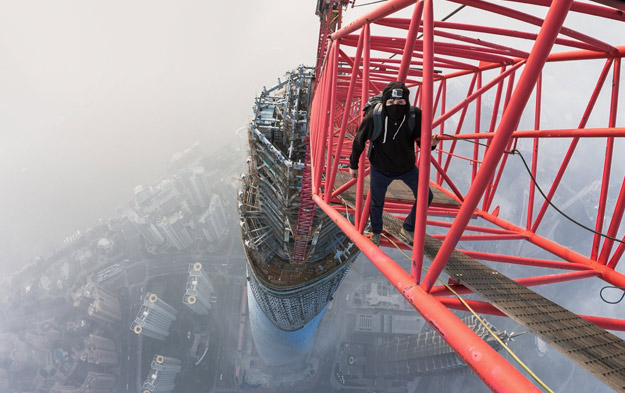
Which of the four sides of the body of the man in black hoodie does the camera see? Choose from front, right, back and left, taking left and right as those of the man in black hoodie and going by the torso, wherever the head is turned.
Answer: front

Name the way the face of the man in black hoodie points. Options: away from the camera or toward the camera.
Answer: toward the camera

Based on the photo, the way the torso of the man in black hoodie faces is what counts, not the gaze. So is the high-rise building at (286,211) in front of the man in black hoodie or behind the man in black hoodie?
behind
